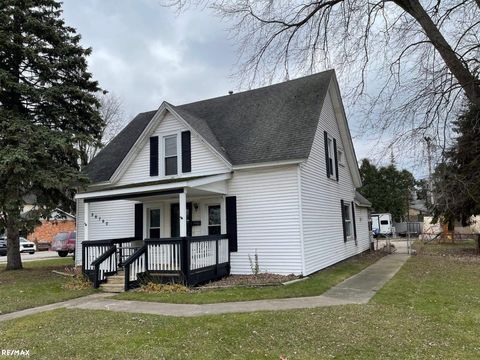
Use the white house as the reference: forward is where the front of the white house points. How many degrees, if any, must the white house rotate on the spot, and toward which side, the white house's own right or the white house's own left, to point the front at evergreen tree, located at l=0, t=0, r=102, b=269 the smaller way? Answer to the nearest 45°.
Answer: approximately 45° to the white house's own right

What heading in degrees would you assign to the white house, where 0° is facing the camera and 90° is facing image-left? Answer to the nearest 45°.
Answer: approximately 45°

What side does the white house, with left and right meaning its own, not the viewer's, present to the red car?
right

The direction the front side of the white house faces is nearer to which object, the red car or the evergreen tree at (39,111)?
the evergreen tree
